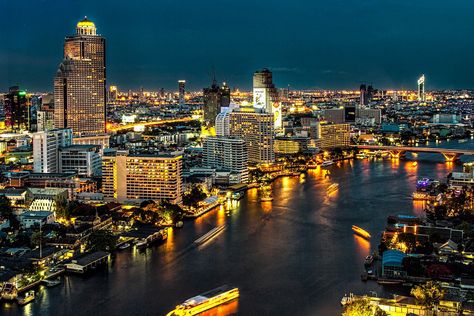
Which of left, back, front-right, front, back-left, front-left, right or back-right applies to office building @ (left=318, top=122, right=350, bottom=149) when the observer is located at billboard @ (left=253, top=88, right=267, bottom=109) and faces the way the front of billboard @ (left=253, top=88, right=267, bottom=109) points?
front-left

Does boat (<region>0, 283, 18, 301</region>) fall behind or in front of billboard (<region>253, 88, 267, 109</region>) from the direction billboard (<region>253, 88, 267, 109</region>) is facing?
in front

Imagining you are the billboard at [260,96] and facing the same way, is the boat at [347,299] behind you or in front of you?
in front

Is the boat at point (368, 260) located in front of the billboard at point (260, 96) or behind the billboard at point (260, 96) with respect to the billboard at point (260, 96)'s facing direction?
in front

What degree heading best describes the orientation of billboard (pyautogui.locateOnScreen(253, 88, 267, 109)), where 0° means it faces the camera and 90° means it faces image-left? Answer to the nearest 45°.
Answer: approximately 0°

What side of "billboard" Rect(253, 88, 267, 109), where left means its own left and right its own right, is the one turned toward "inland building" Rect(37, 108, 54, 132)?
right

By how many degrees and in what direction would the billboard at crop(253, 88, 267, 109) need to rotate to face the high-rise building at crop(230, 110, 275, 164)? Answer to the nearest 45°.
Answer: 0° — it already faces it

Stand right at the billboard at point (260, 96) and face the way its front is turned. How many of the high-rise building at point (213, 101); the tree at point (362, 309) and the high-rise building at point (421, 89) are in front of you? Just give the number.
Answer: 1
